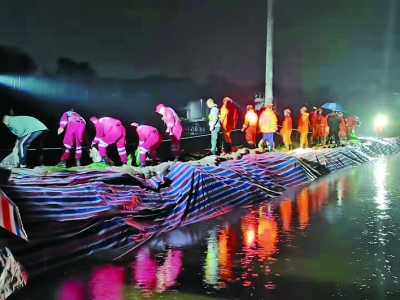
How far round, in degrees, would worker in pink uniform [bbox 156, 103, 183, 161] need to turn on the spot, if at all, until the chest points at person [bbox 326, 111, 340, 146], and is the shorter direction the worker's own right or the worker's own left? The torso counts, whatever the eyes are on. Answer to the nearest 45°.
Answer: approximately 135° to the worker's own right

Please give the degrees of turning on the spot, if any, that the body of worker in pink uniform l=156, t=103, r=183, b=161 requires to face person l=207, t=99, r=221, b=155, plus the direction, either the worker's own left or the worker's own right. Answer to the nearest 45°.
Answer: approximately 135° to the worker's own right

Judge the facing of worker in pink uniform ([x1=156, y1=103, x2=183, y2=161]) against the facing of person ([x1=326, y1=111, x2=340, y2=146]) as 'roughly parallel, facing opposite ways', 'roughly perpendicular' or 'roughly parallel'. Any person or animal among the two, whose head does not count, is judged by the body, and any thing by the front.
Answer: roughly perpendicular

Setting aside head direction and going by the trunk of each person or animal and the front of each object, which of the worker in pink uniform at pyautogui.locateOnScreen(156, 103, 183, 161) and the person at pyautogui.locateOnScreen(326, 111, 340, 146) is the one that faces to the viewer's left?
the worker in pink uniform

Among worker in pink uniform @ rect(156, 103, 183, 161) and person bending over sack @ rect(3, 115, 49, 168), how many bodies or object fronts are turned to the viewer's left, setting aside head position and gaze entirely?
2

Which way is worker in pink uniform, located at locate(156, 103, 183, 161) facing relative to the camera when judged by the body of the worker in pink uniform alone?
to the viewer's left
